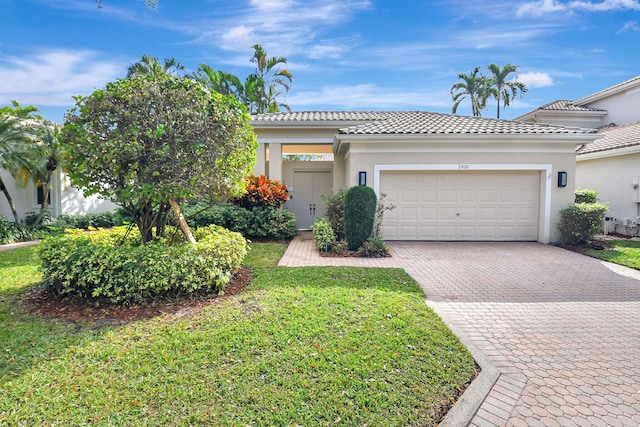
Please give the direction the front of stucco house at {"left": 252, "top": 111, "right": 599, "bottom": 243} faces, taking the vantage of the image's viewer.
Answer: facing the viewer

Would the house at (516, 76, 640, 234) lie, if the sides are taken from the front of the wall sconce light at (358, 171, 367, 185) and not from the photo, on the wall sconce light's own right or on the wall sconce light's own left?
on the wall sconce light's own left

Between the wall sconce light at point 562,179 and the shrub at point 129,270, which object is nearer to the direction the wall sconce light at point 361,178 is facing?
the shrub

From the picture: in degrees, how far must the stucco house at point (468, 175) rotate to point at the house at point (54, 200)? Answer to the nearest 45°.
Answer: approximately 90° to its right

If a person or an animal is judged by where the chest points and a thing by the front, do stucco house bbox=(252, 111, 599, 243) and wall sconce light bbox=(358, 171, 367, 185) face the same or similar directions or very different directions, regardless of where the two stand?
same or similar directions

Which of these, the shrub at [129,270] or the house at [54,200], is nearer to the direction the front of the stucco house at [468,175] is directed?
the shrub

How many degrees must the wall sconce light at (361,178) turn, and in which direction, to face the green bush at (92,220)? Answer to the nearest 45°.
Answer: approximately 90° to its right

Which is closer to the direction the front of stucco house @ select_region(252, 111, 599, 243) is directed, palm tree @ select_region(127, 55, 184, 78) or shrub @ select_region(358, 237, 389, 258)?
the shrub

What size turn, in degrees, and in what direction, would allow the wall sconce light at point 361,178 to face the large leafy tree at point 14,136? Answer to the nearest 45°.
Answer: approximately 90° to its right

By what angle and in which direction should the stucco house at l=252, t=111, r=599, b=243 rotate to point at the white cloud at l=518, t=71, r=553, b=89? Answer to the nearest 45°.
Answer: approximately 180°

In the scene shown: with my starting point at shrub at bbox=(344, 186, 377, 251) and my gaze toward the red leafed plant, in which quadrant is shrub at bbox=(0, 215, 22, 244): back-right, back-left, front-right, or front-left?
front-left

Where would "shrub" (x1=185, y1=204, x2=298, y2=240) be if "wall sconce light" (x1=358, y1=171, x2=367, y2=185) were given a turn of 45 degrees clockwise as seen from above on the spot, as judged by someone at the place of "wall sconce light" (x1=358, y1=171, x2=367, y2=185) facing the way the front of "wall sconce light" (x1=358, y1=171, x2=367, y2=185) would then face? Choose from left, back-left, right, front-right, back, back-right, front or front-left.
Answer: front-right

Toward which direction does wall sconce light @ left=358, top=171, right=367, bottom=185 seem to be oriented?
toward the camera

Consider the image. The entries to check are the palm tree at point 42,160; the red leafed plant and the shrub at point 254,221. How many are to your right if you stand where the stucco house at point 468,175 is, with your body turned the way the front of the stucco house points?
3

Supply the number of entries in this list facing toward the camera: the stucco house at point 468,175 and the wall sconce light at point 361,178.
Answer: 2
